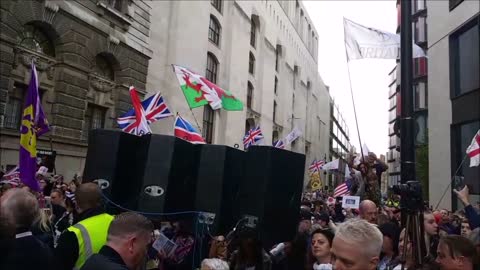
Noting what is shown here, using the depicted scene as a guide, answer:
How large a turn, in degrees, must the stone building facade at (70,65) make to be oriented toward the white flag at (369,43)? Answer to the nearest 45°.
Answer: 0° — it already faces it

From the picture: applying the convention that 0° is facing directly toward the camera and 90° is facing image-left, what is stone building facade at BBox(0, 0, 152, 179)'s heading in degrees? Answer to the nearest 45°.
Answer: approximately 315°

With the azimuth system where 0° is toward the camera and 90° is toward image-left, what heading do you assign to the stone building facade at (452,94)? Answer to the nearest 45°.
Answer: approximately 45°

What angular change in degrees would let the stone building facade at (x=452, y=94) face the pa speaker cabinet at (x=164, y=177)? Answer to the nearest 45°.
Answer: approximately 45° to its left
